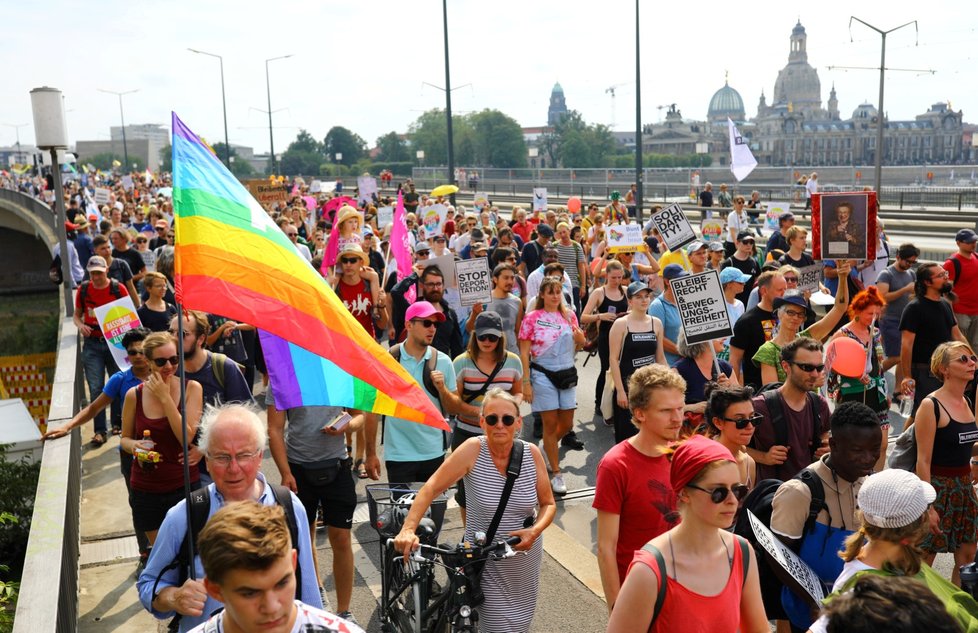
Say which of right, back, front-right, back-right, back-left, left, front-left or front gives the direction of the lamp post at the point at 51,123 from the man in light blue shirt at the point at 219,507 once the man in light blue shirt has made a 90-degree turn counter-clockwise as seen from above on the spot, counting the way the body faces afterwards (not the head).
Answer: left

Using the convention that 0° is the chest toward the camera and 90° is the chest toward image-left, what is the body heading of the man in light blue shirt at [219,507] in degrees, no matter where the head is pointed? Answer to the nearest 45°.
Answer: approximately 0°

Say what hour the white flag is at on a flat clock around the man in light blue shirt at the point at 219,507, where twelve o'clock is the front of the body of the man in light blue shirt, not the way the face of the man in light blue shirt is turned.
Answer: The white flag is roughly at 7 o'clock from the man in light blue shirt.
